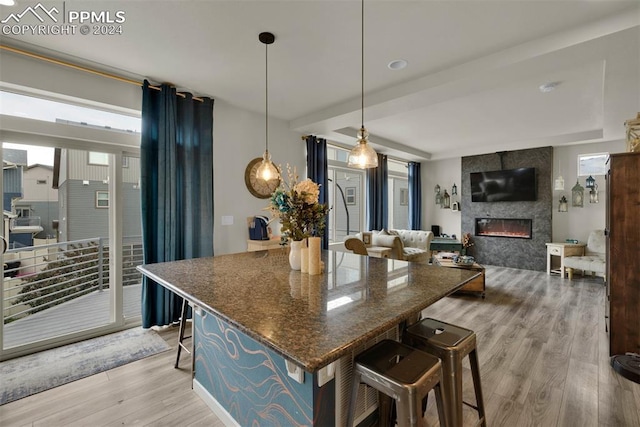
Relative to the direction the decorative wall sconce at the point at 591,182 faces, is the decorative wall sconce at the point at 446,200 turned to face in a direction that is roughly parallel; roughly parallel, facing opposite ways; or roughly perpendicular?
roughly parallel

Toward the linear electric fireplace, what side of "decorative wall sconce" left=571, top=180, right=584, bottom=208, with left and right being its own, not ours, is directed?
right

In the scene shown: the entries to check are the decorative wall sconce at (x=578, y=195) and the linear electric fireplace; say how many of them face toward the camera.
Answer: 2

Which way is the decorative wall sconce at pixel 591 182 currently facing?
toward the camera

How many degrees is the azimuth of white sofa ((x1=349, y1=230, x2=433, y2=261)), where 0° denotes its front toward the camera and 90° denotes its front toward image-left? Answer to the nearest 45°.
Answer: approximately 315°

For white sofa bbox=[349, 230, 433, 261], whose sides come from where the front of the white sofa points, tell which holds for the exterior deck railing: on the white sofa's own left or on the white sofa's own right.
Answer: on the white sofa's own right

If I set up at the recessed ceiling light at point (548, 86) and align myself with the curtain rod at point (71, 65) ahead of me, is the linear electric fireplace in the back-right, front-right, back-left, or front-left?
back-right

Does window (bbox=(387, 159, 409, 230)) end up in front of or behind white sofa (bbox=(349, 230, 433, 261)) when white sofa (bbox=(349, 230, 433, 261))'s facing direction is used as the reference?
behind

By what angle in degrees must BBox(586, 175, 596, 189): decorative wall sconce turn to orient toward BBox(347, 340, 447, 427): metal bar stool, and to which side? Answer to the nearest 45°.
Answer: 0° — it already faces it

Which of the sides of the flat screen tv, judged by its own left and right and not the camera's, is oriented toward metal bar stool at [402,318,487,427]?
front

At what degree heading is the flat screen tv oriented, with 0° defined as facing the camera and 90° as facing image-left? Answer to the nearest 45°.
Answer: approximately 0°

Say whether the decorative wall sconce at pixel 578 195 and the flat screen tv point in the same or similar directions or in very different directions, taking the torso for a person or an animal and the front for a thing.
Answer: same or similar directions

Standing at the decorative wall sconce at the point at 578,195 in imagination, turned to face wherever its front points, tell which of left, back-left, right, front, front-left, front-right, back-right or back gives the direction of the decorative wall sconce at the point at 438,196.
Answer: right

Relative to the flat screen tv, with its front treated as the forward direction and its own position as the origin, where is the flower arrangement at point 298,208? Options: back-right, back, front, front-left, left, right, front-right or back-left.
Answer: front

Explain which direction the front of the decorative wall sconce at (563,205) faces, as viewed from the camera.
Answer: facing the viewer
